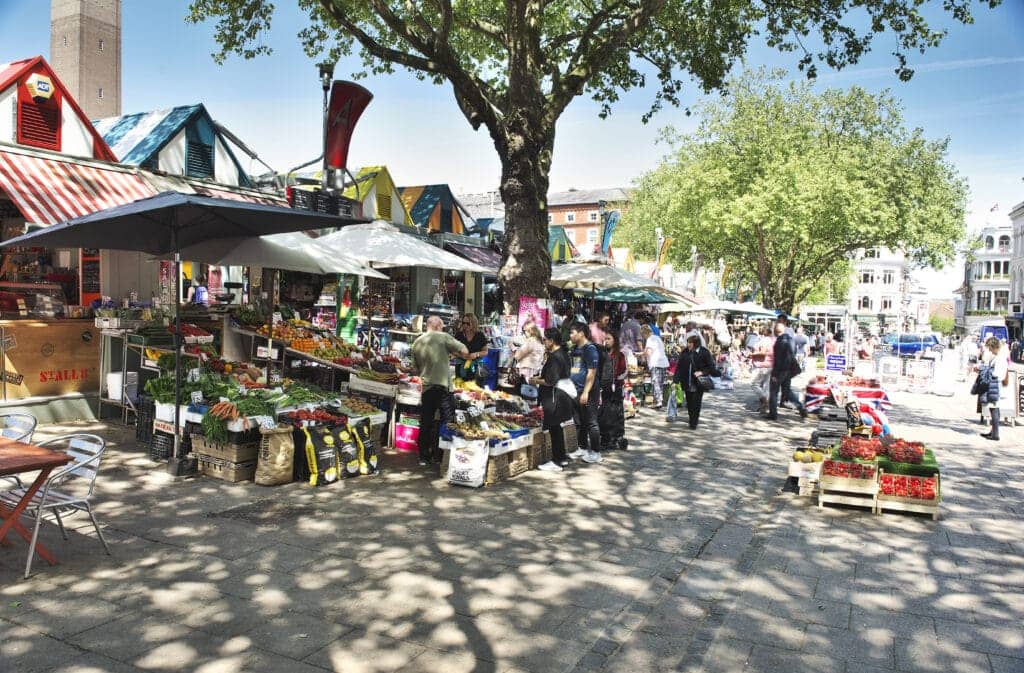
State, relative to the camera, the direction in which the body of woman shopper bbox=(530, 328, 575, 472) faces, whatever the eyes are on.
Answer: to the viewer's left

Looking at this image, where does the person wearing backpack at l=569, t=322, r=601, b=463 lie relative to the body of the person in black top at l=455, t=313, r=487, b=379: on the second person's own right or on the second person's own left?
on the second person's own left

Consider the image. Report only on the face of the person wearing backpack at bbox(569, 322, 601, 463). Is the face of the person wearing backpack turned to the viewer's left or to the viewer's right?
to the viewer's left

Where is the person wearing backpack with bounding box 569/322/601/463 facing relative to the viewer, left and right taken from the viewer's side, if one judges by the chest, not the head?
facing to the left of the viewer

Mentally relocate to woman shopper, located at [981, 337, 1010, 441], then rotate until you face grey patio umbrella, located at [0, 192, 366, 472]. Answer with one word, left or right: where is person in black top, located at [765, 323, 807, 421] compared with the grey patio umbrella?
right

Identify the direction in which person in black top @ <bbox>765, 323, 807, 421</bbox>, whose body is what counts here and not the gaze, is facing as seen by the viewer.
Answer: to the viewer's left

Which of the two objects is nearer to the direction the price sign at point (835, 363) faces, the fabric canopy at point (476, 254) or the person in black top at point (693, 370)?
the person in black top

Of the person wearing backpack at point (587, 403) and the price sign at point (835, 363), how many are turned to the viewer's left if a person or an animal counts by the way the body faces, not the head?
1

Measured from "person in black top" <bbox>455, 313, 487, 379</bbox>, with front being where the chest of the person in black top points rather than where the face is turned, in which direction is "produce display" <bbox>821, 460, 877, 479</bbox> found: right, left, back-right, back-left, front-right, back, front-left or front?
left

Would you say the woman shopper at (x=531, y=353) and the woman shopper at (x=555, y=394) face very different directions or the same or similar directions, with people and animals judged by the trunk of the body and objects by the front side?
same or similar directions

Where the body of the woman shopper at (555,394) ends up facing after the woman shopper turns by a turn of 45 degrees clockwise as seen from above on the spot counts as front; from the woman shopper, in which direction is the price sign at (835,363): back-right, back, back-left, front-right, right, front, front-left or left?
right

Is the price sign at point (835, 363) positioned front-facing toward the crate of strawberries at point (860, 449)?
yes

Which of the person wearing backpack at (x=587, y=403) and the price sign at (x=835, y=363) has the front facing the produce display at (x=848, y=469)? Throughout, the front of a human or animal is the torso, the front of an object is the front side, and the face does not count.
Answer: the price sign

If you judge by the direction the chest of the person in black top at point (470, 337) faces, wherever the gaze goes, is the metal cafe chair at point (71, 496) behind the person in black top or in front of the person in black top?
in front

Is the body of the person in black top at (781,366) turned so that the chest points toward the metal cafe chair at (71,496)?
no

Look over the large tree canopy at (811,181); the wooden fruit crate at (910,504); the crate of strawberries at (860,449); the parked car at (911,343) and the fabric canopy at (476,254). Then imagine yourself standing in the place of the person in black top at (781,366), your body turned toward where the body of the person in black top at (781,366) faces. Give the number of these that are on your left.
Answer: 2
